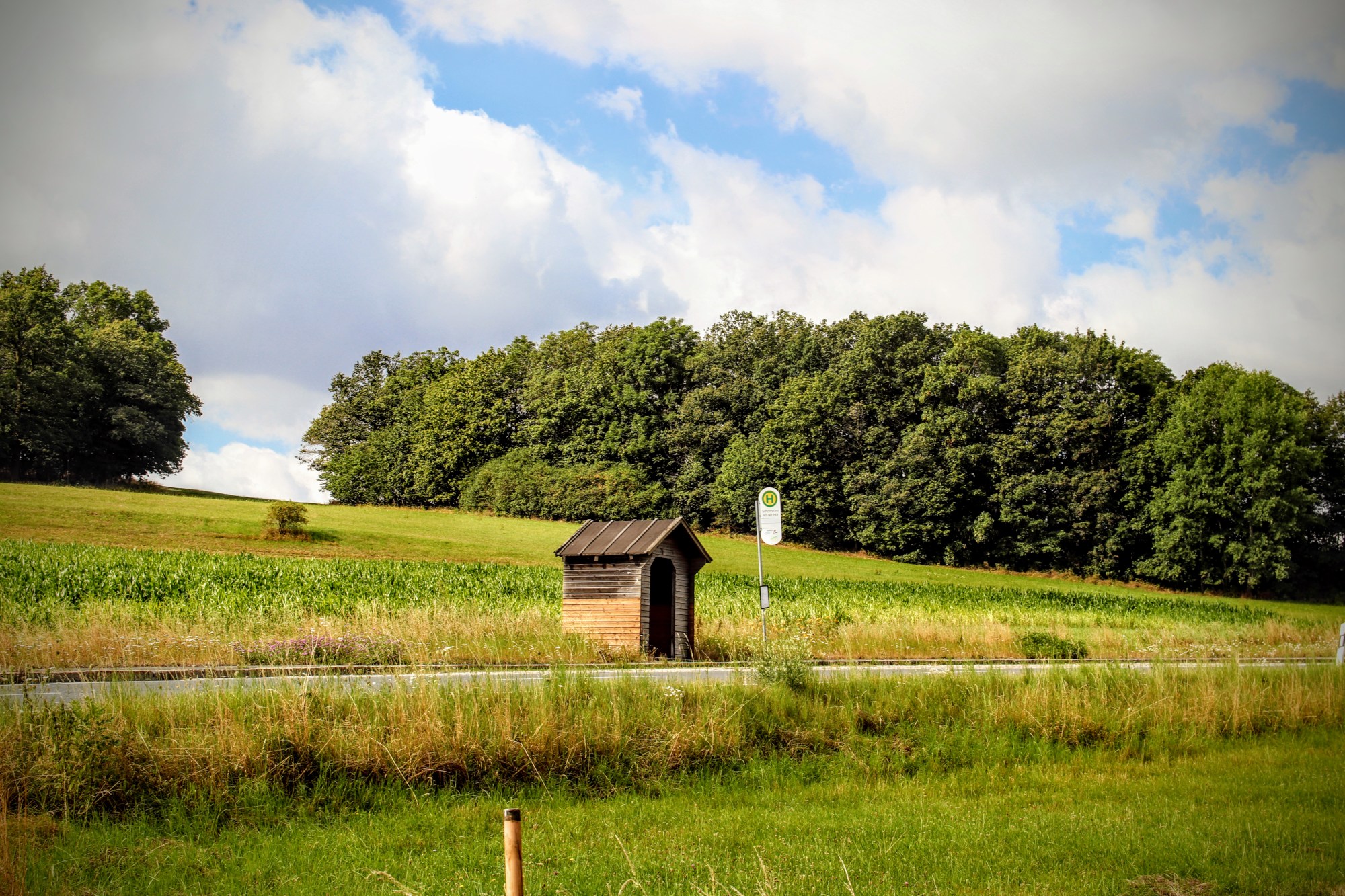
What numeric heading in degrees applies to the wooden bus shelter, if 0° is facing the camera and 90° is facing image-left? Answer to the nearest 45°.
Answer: approximately 315°

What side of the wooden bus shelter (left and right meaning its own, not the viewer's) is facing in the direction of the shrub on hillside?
back

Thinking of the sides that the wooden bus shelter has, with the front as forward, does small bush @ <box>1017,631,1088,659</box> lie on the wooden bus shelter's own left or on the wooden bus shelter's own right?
on the wooden bus shelter's own left

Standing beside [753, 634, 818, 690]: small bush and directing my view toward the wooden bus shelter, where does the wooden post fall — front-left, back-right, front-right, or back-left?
back-left

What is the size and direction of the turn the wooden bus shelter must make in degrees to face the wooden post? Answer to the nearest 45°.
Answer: approximately 45° to its right
